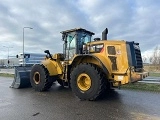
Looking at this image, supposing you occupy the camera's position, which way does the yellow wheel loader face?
facing away from the viewer and to the left of the viewer
